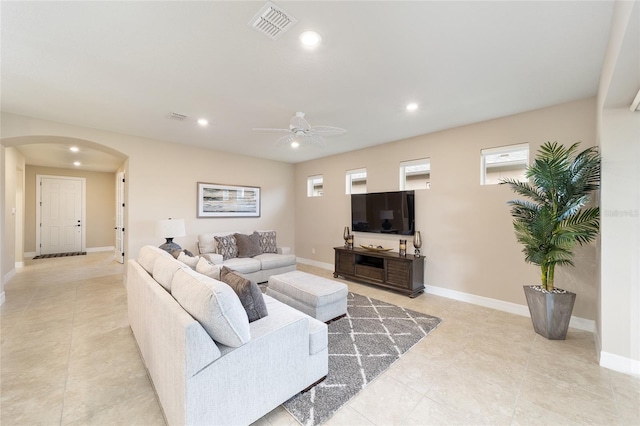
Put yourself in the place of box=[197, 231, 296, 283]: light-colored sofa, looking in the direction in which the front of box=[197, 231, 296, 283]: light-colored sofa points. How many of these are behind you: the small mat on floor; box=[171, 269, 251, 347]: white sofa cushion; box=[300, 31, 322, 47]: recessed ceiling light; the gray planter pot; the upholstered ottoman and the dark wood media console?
1

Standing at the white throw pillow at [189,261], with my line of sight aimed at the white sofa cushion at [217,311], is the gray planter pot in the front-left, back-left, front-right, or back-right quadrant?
front-left

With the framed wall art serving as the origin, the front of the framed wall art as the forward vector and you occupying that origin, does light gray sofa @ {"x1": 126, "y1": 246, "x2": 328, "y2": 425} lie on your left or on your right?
on your right

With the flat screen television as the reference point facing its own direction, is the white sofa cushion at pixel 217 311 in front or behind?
in front

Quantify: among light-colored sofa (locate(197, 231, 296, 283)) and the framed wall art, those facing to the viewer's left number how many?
0

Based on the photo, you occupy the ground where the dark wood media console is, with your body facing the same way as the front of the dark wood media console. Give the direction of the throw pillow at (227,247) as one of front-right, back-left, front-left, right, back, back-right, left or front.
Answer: front-right

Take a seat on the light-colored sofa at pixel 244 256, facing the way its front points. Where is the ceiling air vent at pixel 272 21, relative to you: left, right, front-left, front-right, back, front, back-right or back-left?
front-right

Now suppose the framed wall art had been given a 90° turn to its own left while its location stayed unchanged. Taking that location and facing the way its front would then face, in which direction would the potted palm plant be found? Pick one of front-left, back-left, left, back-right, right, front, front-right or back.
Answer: right

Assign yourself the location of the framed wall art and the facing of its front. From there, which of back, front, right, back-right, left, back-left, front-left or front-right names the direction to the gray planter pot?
front

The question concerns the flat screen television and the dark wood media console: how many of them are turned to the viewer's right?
0

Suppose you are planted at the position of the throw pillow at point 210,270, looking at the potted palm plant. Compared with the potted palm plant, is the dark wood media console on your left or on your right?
left

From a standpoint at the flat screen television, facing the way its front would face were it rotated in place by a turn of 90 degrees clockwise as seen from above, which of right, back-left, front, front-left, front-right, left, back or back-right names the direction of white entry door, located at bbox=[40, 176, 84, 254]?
front-left

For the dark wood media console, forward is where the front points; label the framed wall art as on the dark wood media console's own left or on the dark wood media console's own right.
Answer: on the dark wood media console's own right

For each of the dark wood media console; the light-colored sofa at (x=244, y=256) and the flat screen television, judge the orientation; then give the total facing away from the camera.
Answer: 0

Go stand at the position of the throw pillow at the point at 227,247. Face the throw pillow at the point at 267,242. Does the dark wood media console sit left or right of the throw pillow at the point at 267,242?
right

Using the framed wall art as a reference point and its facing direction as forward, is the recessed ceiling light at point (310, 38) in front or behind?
in front

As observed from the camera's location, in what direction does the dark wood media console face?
facing the viewer and to the left of the viewer

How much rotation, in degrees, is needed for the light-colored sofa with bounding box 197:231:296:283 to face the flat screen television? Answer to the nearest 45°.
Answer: approximately 45° to its left

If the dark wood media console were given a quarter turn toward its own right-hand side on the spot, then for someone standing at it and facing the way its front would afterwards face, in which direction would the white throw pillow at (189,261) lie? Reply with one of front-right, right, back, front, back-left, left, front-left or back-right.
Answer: left

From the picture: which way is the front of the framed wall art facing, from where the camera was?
facing the viewer and to the right of the viewer
